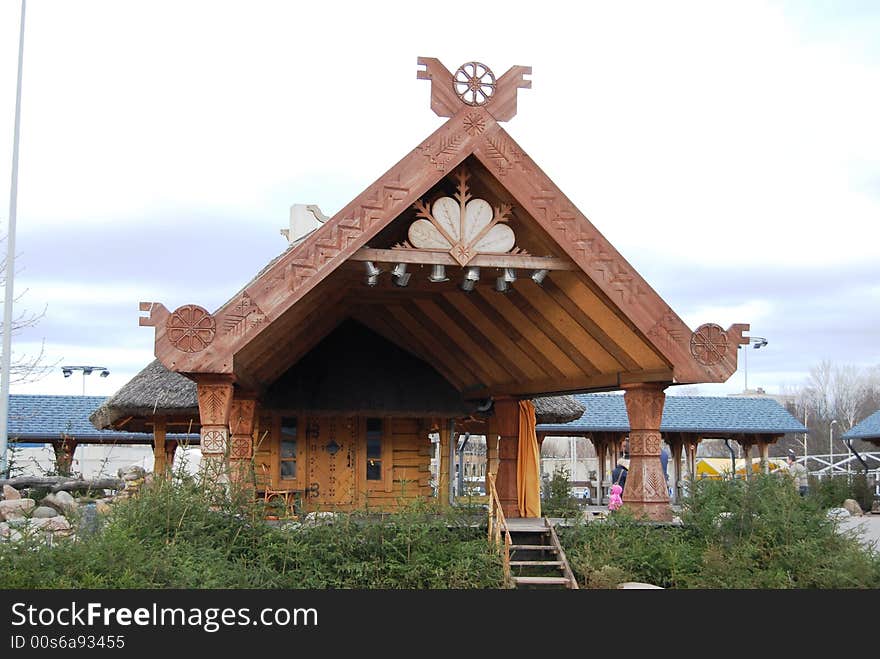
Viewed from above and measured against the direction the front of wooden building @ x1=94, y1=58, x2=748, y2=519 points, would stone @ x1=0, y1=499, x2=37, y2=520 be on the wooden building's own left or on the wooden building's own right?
on the wooden building's own right

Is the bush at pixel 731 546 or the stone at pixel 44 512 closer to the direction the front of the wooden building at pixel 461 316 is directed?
the bush

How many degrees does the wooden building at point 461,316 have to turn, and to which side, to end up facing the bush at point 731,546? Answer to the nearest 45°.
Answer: approximately 90° to its left

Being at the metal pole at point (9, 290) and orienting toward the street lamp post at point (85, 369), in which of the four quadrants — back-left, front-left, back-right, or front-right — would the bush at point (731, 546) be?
back-right

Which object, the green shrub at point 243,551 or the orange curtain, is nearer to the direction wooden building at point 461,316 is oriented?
the green shrub

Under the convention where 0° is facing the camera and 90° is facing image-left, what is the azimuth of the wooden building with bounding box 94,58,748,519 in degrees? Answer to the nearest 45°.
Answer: approximately 0°

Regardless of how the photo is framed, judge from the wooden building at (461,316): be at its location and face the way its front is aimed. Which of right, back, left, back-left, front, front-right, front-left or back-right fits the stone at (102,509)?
right

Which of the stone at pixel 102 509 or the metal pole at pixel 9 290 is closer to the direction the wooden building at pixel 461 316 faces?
the stone

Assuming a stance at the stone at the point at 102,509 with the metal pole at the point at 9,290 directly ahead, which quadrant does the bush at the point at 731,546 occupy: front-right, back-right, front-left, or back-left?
back-right
